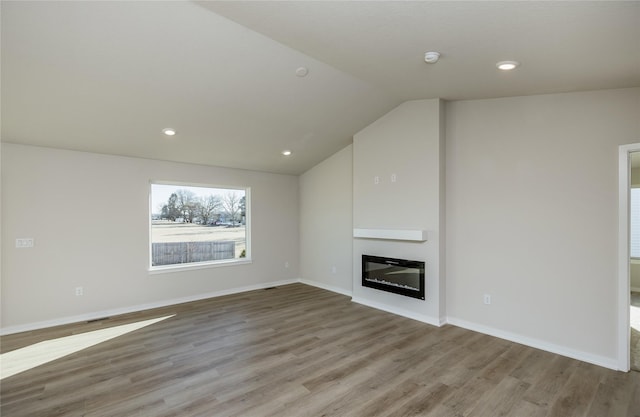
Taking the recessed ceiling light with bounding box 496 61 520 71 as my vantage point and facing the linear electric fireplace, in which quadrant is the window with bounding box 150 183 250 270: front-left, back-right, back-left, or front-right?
front-left

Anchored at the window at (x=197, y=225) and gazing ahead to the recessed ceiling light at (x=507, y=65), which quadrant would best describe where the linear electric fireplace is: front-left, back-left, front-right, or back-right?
front-left

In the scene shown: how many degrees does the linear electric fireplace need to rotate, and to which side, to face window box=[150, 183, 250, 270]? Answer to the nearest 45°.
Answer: approximately 45° to its right

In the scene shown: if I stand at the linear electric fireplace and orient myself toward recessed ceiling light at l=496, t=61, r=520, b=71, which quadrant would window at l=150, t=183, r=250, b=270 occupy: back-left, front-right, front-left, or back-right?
back-right

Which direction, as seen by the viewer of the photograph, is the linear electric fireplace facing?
facing the viewer and to the left of the viewer
